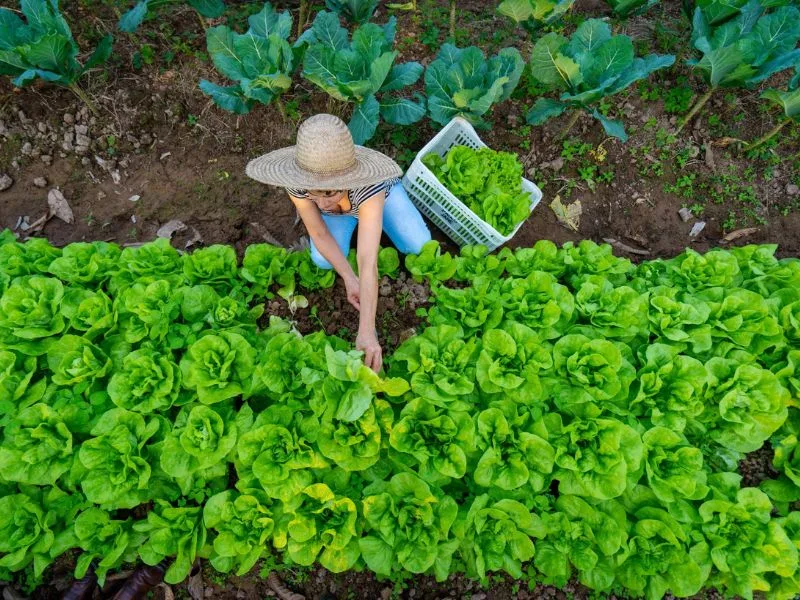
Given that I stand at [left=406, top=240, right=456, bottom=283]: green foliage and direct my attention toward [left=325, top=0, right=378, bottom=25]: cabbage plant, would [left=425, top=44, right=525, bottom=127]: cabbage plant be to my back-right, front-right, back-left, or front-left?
front-right

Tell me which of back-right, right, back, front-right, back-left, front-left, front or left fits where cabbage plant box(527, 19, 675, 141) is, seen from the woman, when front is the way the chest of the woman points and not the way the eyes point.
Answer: back-left

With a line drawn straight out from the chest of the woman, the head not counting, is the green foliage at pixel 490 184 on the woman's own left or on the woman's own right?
on the woman's own left

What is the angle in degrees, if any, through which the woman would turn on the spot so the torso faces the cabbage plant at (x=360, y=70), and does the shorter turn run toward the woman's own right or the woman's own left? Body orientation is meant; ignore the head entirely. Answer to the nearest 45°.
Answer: approximately 180°

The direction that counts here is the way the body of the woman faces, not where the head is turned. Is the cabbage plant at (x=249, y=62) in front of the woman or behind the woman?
behind

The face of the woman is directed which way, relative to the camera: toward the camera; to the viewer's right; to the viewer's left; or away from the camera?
toward the camera

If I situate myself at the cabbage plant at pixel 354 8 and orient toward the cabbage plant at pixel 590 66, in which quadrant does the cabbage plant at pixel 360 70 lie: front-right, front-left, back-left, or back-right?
front-right

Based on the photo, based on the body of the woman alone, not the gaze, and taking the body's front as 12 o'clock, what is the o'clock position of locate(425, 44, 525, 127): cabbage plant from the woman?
The cabbage plant is roughly at 7 o'clock from the woman.

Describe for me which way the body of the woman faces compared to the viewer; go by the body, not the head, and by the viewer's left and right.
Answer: facing the viewer
